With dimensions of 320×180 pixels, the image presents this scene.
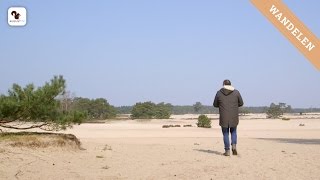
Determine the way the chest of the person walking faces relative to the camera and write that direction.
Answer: away from the camera
